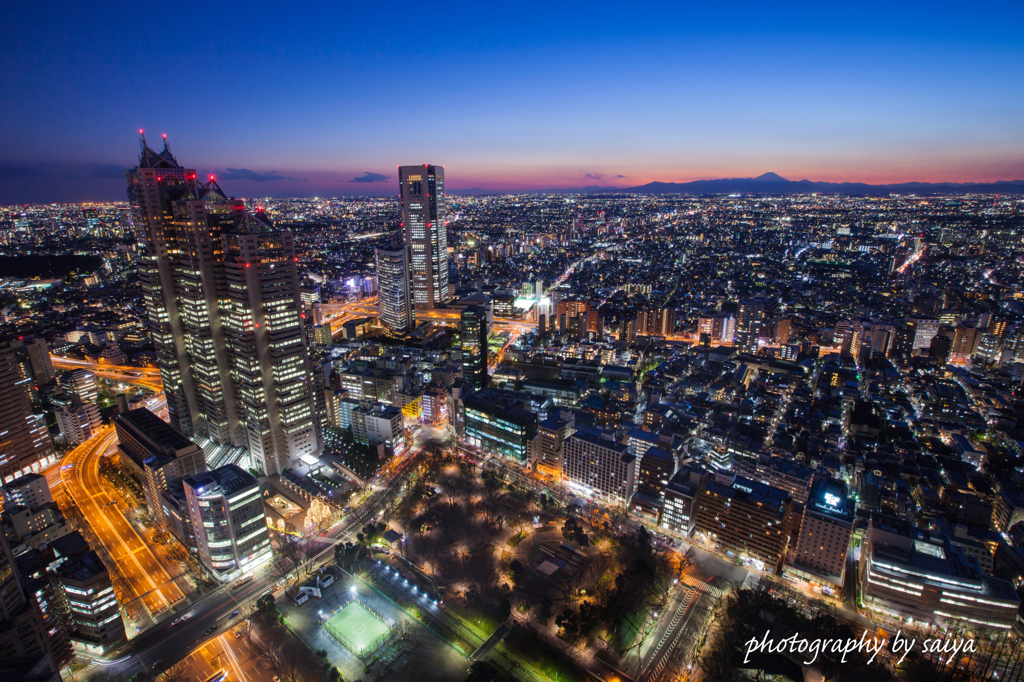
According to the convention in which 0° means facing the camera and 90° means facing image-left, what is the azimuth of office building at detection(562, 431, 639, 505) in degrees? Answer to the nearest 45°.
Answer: approximately 45°

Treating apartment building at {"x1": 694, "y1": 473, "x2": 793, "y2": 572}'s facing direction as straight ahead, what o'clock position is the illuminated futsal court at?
The illuminated futsal court is roughly at 12 o'clock from the apartment building.

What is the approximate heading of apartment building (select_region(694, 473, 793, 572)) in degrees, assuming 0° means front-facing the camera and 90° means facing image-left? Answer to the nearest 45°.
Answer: approximately 45°

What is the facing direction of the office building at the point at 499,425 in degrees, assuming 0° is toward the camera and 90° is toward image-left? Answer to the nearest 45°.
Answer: approximately 45°

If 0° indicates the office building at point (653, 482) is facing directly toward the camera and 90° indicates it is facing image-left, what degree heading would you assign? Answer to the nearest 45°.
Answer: approximately 45°

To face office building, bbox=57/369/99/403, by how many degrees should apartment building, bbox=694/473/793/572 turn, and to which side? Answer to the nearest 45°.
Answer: approximately 45° to its right

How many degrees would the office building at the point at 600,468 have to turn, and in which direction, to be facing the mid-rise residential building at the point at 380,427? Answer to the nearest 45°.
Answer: approximately 45° to its right

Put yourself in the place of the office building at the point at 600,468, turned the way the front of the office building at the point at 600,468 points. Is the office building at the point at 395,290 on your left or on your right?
on your right
